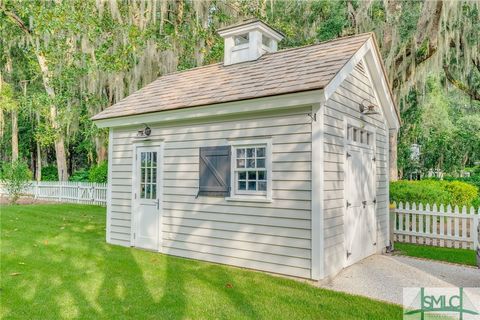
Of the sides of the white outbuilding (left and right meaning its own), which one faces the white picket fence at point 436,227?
left

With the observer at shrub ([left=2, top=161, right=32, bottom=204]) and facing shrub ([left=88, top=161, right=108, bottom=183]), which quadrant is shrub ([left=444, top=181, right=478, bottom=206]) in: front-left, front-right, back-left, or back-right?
front-right

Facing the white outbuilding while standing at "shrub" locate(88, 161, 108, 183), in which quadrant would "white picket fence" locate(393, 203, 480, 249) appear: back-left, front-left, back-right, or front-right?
front-left

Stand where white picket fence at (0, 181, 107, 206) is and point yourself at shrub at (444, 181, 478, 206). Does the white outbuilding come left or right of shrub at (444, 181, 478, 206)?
right

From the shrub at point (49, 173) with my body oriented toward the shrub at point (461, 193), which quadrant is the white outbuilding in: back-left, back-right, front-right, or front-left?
front-right
